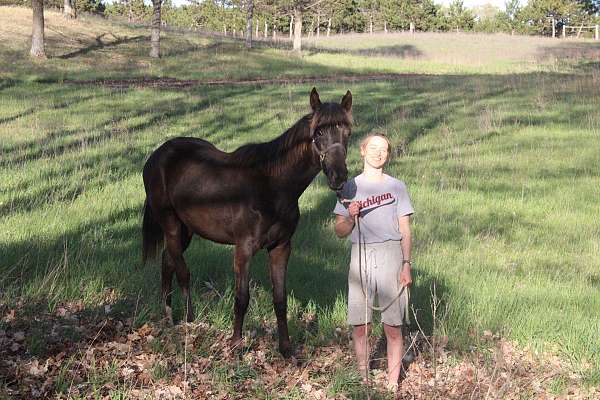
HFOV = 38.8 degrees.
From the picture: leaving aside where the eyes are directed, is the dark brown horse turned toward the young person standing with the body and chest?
yes

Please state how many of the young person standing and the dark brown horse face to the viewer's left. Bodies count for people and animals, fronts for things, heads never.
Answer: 0

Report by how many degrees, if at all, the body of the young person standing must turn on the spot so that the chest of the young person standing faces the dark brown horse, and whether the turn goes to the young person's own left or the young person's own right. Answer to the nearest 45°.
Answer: approximately 135° to the young person's own right

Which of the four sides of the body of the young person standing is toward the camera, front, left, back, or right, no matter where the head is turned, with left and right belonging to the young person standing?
front
